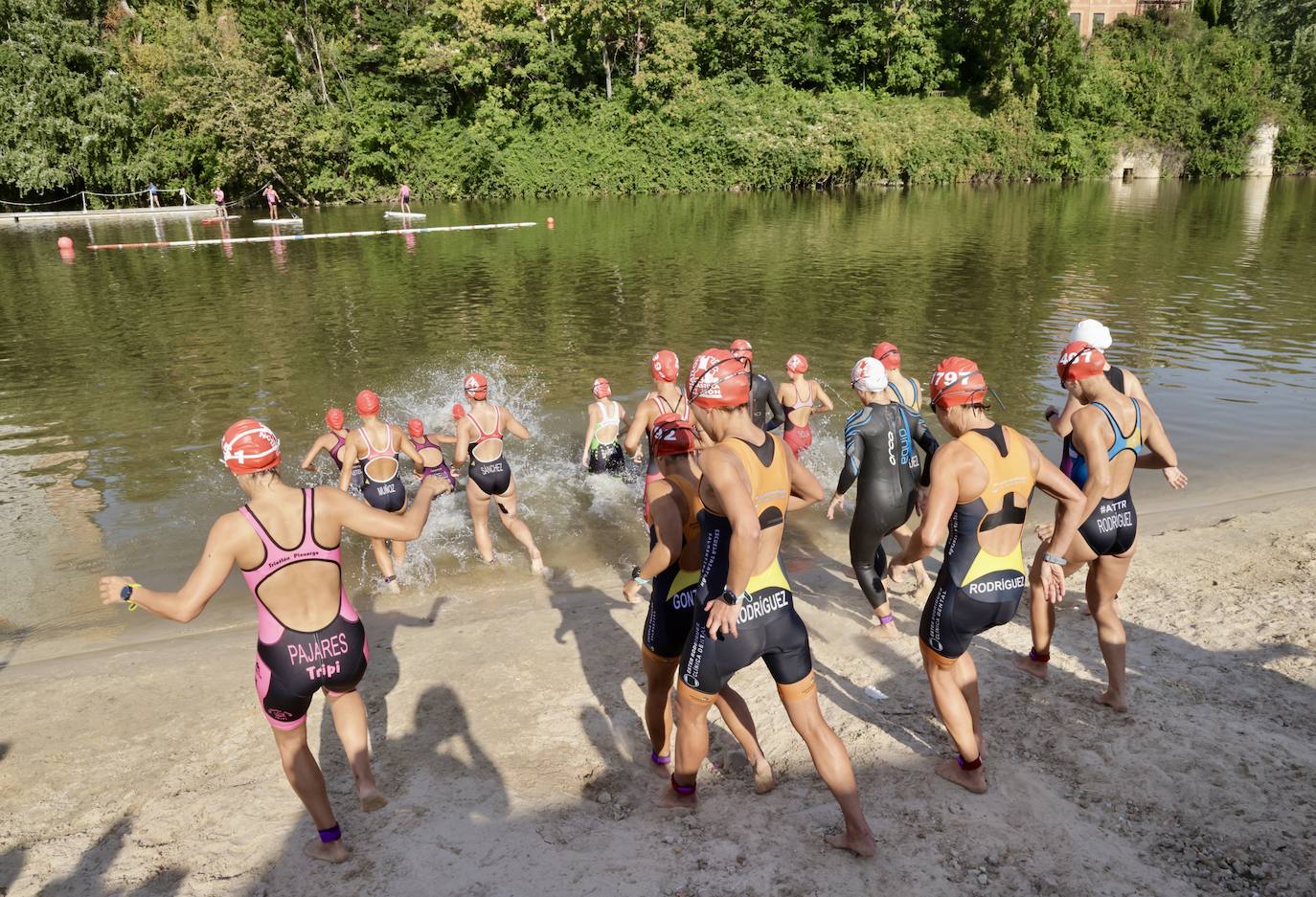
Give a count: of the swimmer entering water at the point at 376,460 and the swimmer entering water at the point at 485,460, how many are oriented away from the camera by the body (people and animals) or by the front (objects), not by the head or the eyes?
2

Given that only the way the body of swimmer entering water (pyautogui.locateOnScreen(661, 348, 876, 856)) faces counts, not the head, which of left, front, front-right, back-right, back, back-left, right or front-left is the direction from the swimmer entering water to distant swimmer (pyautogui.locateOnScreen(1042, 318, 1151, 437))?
right

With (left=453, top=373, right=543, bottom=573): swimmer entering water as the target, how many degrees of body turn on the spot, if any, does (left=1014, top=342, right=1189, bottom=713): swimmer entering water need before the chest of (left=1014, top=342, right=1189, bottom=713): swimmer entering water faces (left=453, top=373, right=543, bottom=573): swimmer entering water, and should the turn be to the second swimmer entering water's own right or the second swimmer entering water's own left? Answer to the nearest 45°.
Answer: approximately 45° to the second swimmer entering water's own left

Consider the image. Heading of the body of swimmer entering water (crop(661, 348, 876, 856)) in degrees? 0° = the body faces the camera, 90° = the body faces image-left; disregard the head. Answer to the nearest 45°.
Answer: approximately 135°

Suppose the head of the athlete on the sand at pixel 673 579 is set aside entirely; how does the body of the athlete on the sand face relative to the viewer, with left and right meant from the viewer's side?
facing away from the viewer and to the left of the viewer

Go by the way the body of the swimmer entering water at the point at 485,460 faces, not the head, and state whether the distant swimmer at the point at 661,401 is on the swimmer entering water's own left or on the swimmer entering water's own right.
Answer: on the swimmer entering water's own right

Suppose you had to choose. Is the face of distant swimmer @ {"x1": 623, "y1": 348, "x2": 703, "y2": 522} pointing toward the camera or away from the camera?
away from the camera

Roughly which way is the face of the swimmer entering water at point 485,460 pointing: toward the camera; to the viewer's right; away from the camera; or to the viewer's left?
away from the camera

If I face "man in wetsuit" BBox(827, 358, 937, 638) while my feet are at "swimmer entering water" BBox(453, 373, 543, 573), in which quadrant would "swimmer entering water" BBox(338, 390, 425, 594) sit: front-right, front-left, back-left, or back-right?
back-right

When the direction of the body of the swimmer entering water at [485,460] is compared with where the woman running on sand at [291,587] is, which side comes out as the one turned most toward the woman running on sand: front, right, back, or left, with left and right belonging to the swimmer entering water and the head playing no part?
back

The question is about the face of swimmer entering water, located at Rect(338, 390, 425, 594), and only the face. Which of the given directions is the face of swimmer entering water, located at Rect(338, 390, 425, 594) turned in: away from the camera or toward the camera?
away from the camera

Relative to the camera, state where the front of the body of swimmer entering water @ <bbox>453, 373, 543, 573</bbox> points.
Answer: away from the camera

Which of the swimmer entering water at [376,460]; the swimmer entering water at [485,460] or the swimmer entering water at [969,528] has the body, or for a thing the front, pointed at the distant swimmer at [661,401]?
the swimmer entering water at [969,528]

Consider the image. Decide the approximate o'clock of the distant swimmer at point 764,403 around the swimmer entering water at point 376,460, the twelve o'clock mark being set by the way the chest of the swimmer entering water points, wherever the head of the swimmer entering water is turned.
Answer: The distant swimmer is roughly at 3 o'clock from the swimmer entering water.

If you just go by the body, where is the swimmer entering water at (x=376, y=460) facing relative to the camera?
away from the camera

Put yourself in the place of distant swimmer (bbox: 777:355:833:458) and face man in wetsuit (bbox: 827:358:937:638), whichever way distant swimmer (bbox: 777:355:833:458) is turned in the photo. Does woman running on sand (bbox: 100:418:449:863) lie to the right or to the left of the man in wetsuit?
right
